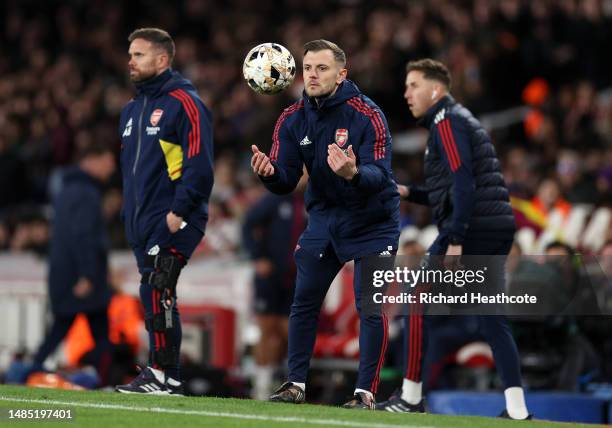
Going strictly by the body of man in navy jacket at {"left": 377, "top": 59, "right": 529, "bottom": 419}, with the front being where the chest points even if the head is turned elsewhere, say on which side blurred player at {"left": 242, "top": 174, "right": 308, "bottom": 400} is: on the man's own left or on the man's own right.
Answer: on the man's own right

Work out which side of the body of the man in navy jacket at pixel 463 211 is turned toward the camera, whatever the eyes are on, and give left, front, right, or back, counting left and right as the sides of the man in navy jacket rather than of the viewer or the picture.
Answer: left

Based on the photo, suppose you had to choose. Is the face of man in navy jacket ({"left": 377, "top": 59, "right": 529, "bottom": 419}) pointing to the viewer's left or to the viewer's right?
to the viewer's left

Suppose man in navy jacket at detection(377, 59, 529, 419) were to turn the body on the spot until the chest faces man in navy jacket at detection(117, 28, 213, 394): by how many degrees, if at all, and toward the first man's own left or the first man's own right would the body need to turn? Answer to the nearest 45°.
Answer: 0° — they already face them

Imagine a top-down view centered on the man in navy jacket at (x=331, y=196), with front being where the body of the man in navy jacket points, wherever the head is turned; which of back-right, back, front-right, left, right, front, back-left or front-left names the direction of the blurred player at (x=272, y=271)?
back-right
